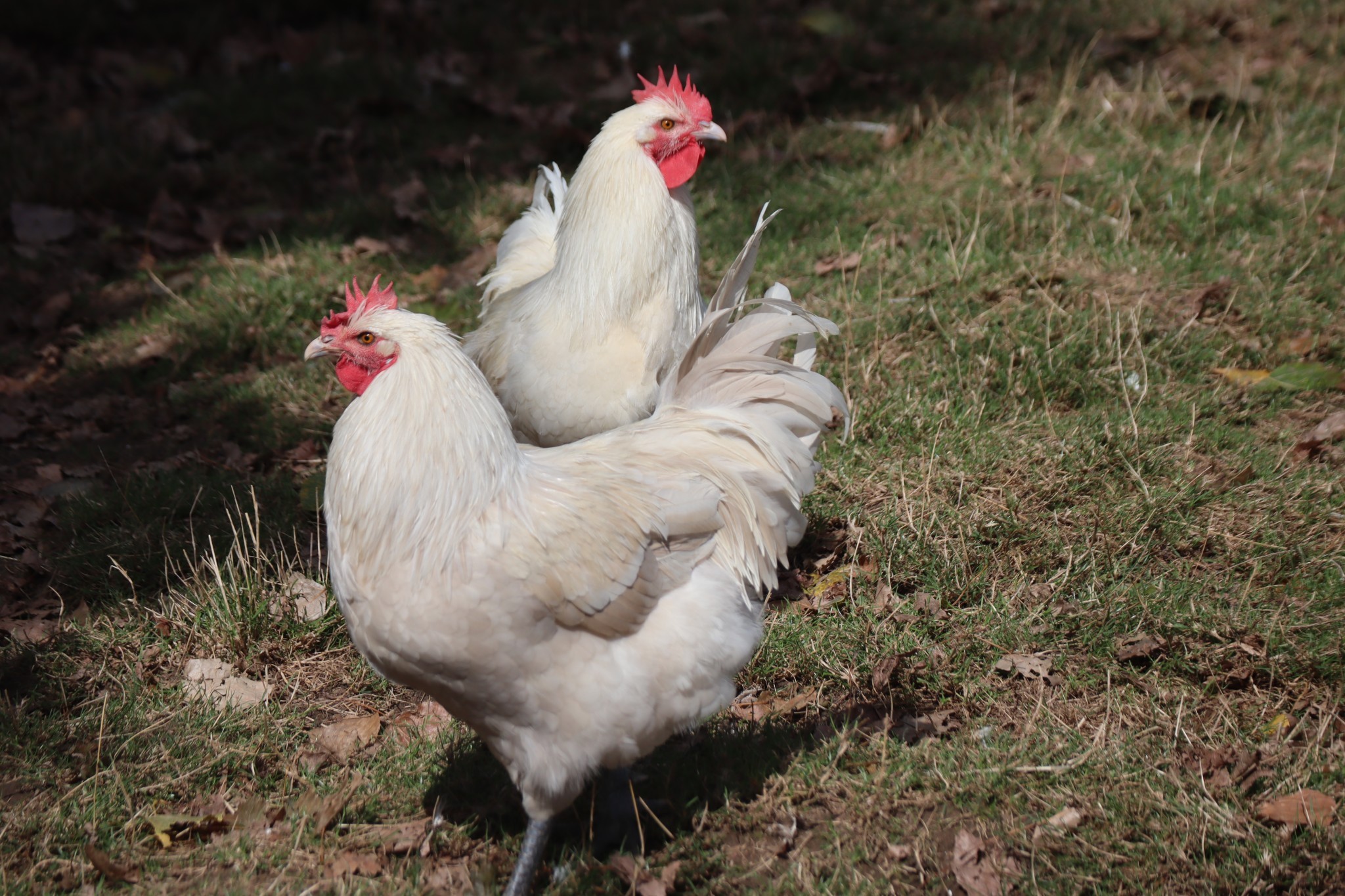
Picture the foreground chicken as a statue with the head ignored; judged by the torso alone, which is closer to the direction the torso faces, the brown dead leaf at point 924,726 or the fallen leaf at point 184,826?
the fallen leaf

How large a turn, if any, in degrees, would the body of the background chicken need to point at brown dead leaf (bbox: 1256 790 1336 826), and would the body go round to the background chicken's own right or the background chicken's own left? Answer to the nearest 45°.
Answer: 0° — it already faces it

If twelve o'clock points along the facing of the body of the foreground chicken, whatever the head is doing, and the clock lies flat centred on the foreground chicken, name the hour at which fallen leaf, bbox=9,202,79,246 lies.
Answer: The fallen leaf is roughly at 2 o'clock from the foreground chicken.

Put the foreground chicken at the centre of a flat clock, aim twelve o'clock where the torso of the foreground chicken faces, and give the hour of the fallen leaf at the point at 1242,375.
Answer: The fallen leaf is roughly at 5 o'clock from the foreground chicken.

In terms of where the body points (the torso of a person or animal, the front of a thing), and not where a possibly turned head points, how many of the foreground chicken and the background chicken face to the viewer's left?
1

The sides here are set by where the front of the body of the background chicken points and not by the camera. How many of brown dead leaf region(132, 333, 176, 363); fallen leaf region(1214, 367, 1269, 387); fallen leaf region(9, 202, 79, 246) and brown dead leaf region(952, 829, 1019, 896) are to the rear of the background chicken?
2

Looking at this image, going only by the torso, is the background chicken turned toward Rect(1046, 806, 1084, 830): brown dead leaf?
yes

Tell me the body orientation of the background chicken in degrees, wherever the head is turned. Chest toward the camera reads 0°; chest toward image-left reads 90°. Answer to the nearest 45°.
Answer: approximately 315°

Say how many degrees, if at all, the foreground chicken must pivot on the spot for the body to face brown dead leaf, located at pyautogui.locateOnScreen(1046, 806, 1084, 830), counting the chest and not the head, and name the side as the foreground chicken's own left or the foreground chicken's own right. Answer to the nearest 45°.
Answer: approximately 180°

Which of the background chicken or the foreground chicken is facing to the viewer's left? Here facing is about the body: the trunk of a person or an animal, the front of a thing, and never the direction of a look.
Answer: the foreground chicken

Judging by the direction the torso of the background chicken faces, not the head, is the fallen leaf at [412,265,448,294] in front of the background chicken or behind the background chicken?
behind

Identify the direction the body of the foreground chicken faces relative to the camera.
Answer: to the viewer's left

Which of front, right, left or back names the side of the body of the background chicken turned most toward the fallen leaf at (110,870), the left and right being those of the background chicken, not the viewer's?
right
